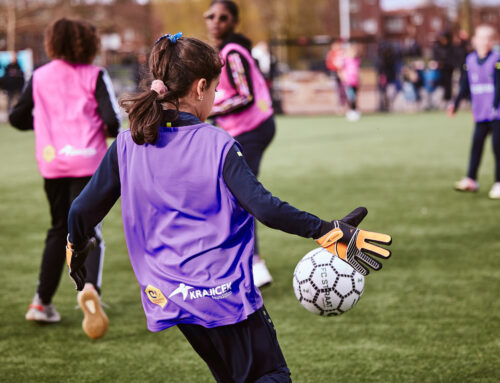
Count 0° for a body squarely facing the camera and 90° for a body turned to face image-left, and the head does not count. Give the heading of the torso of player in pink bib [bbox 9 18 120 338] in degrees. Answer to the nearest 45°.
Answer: approximately 180°

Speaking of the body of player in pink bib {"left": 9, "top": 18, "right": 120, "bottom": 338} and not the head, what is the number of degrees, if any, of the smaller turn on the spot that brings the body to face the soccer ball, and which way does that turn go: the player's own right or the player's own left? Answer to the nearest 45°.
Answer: approximately 135° to the player's own right

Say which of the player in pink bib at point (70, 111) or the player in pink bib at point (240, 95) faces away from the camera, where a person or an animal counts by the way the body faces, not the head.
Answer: the player in pink bib at point (70, 111)

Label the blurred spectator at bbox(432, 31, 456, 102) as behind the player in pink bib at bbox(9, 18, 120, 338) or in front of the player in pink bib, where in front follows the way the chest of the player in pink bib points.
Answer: in front

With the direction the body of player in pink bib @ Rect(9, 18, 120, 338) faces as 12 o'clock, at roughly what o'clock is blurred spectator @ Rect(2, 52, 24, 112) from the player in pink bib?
The blurred spectator is roughly at 12 o'clock from the player in pink bib.

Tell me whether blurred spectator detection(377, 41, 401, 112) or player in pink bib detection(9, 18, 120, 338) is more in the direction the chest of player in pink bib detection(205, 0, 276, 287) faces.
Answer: the player in pink bib

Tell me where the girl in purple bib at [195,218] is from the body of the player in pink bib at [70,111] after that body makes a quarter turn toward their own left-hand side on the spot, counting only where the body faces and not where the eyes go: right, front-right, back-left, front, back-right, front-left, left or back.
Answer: left

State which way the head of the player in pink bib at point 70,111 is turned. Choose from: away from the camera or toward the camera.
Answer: away from the camera

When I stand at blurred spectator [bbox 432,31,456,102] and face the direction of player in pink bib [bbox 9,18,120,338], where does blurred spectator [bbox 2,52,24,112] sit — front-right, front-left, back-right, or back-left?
front-right

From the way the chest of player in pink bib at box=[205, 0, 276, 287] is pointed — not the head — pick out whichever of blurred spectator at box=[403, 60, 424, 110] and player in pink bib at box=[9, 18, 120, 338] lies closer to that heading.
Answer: the player in pink bib
